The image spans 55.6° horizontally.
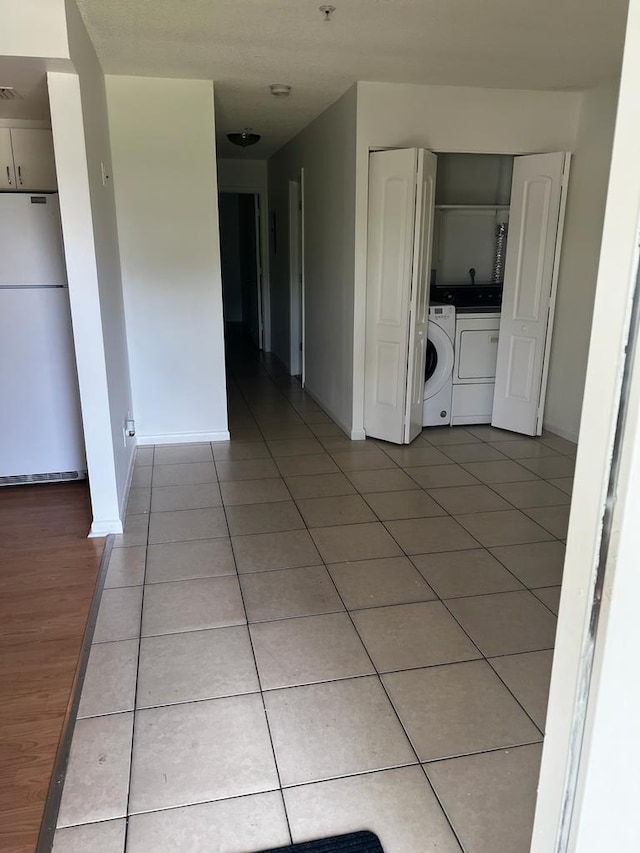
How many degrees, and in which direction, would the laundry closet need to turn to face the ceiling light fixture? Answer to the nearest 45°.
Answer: approximately 90° to its right

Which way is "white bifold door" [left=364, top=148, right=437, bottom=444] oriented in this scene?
toward the camera

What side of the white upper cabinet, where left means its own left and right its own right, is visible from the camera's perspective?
front

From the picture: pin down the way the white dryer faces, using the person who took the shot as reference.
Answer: facing the viewer

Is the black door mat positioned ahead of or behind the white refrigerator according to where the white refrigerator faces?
ahead

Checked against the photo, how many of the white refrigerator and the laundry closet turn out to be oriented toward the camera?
2

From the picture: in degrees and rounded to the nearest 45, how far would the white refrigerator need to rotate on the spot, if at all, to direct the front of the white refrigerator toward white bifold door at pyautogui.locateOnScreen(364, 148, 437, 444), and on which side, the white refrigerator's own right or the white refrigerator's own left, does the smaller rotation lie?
approximately 90° to the white refrigerator's own left

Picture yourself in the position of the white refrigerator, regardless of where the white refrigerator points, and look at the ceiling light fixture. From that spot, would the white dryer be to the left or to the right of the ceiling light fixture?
right

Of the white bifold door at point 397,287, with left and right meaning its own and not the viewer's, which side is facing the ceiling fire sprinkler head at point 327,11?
front

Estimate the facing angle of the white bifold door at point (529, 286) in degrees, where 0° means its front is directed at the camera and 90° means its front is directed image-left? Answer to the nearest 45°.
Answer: approximately 45°
